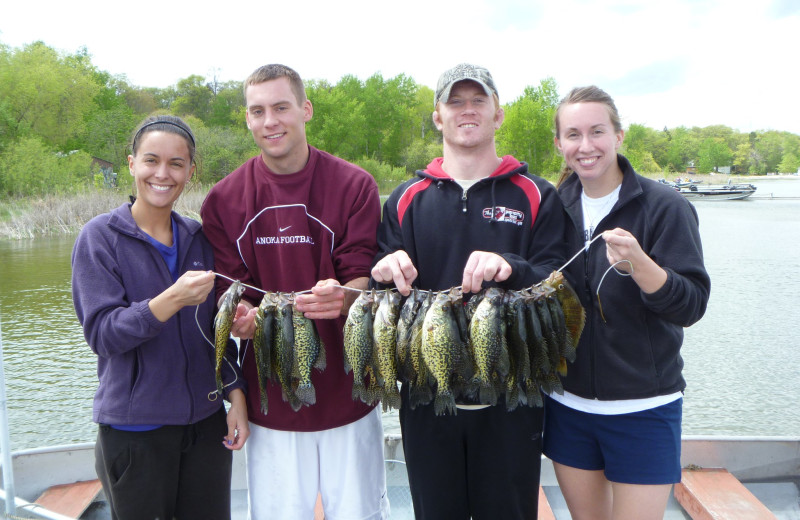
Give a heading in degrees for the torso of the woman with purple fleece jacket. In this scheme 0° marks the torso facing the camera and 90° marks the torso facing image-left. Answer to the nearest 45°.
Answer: approximately 315°

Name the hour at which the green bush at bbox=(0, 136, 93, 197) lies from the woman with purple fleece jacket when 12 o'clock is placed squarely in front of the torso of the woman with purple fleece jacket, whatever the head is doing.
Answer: The green bush is roughly at 7 o'clock from the woman with purple fleece jacket.
